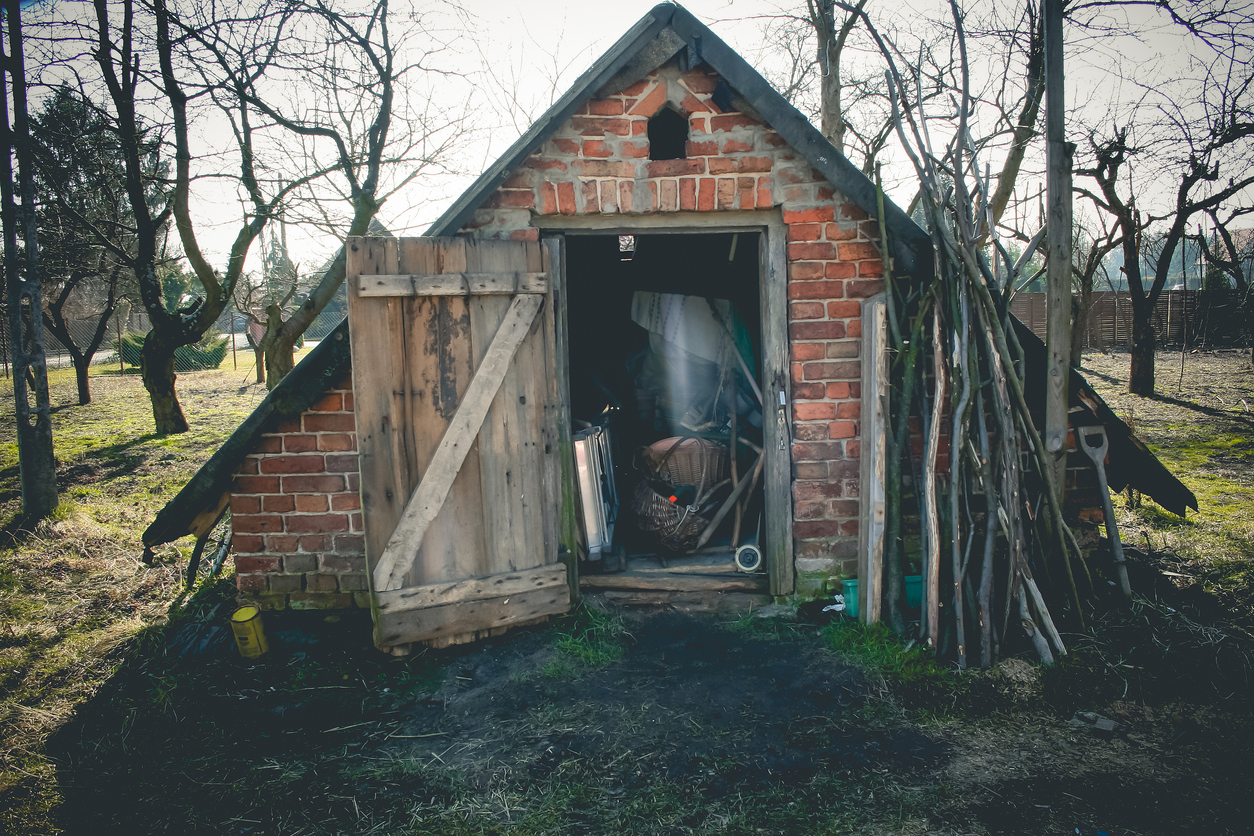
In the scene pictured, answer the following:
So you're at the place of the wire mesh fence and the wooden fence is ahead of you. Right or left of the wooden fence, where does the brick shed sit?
right

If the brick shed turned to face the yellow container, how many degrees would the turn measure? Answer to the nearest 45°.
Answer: approximately 90° to its right

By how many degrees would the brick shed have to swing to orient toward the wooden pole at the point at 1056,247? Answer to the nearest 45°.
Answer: approximately 90° to its left

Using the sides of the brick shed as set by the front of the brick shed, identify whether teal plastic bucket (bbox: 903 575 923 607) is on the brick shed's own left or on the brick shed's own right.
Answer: on the brick shed's own left

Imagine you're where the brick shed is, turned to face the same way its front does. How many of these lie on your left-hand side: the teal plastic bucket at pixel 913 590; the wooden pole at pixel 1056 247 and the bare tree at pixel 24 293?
2

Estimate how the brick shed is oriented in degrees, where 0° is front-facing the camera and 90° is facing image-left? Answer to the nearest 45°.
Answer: approximately 0°

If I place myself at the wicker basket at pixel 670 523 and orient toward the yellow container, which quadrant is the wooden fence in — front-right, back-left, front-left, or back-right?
back-right

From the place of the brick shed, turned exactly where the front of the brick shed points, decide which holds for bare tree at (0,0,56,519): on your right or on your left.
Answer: on your right
